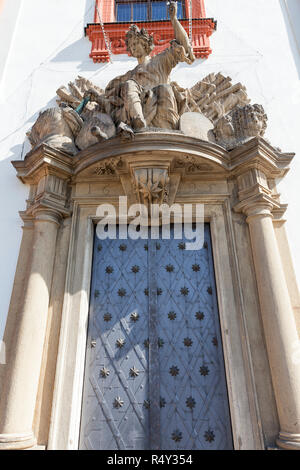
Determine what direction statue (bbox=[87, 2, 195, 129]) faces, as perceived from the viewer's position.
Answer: facing the viewer
